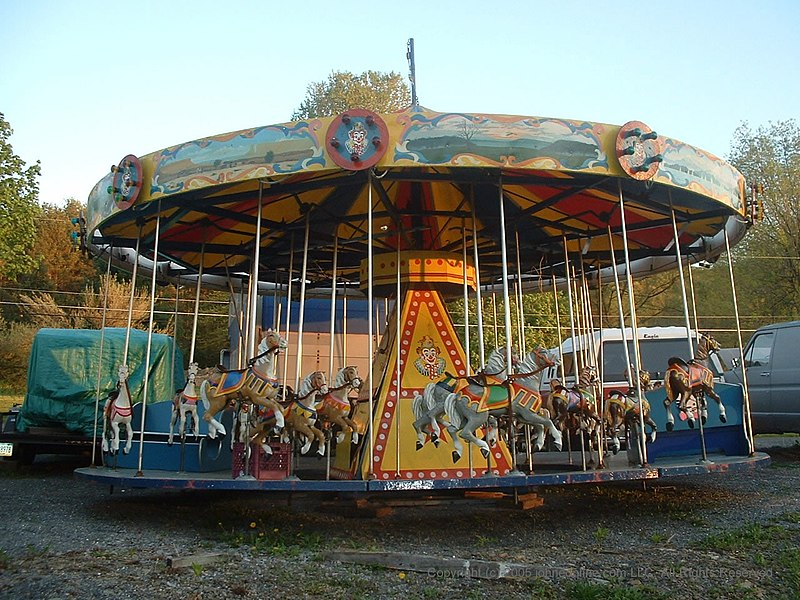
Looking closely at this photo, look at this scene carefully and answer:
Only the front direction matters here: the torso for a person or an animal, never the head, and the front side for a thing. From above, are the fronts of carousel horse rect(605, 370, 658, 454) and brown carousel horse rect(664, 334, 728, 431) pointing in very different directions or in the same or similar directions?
same or similar directions

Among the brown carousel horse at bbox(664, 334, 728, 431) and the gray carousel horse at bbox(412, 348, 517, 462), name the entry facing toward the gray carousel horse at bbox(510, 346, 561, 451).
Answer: the gray carousel horse at bbox(412, 348, 517, 462)

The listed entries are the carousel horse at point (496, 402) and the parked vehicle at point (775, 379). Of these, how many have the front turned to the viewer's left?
1

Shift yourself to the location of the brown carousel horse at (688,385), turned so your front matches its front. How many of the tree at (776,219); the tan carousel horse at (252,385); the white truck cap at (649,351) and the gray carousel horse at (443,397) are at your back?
2

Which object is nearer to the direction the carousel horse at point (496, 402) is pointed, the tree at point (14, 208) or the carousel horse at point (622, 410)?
the carousel horse

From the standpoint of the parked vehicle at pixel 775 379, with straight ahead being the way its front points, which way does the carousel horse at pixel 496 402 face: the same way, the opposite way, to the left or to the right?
the opposite way

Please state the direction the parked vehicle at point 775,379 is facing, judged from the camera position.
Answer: facing to the left of the viewer

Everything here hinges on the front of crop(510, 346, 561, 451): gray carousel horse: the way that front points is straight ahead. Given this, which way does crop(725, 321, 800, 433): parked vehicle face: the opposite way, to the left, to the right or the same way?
the opposite way

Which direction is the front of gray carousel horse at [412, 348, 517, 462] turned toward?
to the viewer's right

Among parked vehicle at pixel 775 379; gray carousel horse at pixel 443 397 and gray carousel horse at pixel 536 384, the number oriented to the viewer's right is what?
2

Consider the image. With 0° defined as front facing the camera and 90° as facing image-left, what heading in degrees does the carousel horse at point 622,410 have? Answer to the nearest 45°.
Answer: approximately 225°

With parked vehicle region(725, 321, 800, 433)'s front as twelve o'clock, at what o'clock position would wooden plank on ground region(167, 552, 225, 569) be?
The wooden plank on ground is roughly at 10 o'clock from the parked vehicle.

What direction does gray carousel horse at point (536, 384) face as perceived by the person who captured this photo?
facing to the right of the viewer

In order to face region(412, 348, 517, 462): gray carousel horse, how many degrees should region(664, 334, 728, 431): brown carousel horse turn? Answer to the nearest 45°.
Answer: approximately 180°

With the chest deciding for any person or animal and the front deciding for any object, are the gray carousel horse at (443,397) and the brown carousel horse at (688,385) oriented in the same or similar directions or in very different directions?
same or similar directions

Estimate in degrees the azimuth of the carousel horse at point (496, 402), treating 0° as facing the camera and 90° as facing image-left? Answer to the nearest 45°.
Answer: approximately 270°
